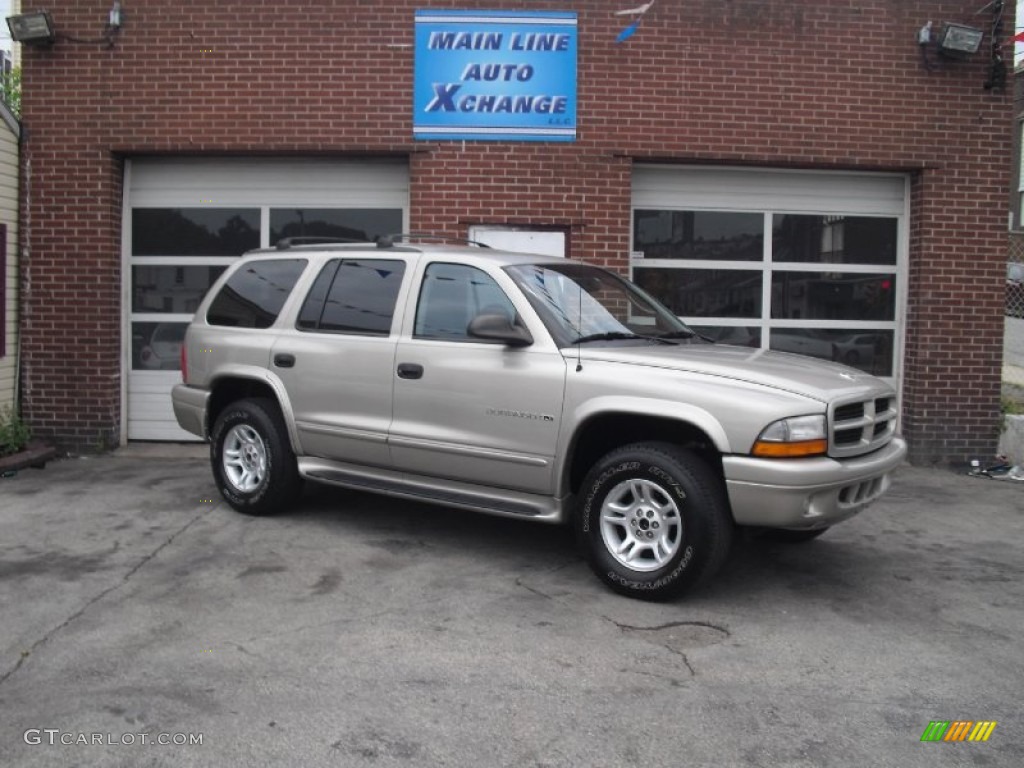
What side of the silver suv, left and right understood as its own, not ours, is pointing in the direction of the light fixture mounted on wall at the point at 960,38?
left

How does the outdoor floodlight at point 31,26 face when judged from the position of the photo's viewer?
facing the viewer and to the left of the viewer

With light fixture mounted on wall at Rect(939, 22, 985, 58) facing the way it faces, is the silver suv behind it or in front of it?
in front

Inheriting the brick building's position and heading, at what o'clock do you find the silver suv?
The silver suv is roughly at 12 o'clock from the brick building.

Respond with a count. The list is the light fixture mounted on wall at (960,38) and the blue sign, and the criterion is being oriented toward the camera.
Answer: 2

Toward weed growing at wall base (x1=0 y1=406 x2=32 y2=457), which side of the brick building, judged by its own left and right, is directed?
right

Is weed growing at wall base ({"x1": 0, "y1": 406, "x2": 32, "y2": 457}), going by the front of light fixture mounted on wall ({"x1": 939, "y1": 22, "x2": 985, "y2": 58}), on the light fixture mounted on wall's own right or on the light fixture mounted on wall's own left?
on the light fixture mounted on wall's own right

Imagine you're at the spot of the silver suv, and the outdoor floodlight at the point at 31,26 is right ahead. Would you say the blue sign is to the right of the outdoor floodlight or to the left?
right

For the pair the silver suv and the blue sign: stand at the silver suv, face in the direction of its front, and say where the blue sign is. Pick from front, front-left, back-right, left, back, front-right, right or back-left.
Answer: back-left

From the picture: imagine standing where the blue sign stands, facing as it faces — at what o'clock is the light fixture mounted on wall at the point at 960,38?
The light fixture mounted on wall is roughly at 9 o'clock from the blue sign.

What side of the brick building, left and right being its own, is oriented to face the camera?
front
